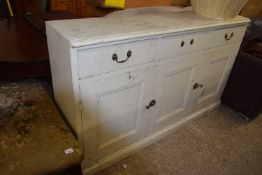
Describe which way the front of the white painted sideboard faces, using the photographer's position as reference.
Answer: facing the viewer and to the right of the viewer

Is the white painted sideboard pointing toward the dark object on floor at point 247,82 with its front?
no

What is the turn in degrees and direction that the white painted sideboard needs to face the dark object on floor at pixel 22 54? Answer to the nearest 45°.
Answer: approximately 135° to its right

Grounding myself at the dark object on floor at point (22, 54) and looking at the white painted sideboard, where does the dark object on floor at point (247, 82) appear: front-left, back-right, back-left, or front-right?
front-left

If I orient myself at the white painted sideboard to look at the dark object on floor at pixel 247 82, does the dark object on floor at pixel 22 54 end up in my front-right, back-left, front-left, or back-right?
back-left

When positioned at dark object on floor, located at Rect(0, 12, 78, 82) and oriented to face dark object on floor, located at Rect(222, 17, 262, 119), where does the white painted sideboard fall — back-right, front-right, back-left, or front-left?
front-right
